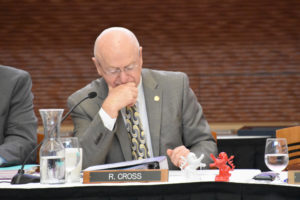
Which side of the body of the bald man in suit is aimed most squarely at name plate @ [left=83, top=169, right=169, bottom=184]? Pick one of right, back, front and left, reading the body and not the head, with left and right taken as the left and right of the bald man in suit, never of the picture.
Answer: front

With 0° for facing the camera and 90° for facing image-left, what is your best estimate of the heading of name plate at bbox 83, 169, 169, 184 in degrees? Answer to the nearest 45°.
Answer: approximately 0°

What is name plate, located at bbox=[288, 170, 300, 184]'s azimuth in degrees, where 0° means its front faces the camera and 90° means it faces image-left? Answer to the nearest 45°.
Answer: approximately 0°

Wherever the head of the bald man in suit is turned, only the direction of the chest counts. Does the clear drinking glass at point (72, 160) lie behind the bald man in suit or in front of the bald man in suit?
in front

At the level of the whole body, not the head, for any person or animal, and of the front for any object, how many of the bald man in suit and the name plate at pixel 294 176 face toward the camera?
2

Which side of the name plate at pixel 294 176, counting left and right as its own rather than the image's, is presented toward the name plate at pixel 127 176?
right

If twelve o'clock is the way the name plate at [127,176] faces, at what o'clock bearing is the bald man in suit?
The bald man in suit is roughly at 6 o'clock from the name plate.

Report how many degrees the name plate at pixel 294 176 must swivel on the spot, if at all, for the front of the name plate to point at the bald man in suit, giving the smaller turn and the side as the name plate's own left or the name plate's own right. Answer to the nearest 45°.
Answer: approximately 135° to the name plate's own right

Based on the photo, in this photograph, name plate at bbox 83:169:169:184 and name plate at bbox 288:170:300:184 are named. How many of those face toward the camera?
2
